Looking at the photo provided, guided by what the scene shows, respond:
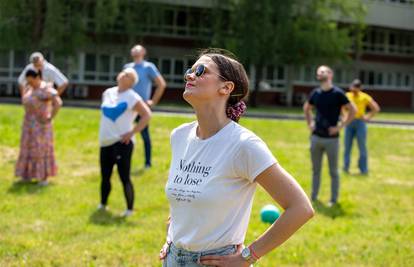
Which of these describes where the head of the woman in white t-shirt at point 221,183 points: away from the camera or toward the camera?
toward the camera

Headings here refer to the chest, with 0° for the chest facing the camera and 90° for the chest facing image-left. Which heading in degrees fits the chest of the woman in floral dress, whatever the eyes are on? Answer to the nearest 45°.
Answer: approximately 45°

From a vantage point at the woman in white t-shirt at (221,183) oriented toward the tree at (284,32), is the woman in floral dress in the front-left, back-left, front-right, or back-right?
front-left

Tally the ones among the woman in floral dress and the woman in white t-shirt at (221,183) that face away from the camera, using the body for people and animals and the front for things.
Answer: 0

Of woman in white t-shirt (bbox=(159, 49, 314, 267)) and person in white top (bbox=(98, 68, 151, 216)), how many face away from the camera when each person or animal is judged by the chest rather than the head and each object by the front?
0

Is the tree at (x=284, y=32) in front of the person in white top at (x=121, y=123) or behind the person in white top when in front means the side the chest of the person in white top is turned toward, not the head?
behind

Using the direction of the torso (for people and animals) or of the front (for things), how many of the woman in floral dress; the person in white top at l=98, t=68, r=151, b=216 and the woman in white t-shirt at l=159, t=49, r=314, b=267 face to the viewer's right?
0

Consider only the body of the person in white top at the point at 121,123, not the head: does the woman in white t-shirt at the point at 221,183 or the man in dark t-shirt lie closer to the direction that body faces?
the woman in white t-shirt

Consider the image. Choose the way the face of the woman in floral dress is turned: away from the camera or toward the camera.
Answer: toward the camera

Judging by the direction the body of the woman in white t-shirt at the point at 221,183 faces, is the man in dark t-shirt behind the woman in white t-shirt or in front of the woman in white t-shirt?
behind

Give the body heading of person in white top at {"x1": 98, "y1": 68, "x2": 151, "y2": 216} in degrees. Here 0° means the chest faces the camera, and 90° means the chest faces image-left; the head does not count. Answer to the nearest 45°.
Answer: approximately 45°

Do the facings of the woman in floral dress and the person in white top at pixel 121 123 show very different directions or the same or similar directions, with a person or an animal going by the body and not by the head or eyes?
same or similar directions

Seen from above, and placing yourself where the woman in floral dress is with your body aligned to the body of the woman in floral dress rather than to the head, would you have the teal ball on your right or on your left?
on your left

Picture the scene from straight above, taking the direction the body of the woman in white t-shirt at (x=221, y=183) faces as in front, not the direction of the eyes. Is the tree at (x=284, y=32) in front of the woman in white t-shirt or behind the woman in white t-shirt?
behind
